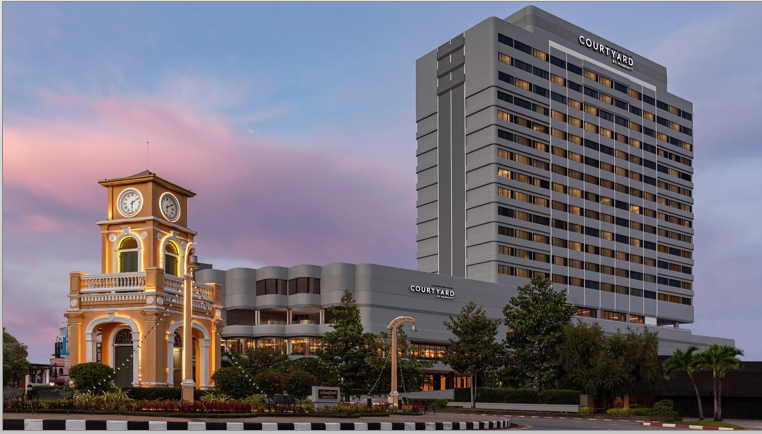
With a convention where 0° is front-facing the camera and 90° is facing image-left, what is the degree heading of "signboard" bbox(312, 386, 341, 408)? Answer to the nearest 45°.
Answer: approximately 0°

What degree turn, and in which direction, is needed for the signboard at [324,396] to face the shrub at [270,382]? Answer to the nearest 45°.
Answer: approximately 135° to its right

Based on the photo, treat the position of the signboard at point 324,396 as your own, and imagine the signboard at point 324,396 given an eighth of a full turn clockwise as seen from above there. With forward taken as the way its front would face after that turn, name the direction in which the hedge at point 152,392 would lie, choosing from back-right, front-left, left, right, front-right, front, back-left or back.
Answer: front-right

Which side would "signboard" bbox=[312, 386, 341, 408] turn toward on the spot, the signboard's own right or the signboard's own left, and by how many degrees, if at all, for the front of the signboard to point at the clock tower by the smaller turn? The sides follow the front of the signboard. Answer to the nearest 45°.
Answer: approximately 135° to the signboard's own right

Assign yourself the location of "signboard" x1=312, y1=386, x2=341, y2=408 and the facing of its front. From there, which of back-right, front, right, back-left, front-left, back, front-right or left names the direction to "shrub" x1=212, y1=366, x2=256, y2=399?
right
